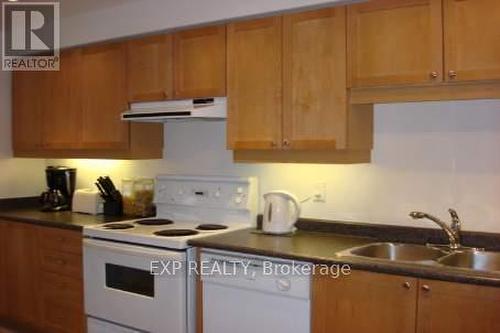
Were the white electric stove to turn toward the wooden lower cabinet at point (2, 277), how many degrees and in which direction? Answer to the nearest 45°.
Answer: approximately 90° to its right

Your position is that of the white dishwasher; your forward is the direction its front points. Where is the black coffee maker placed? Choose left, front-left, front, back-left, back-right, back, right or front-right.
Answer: right

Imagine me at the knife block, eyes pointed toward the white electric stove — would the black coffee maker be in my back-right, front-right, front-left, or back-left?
back-right

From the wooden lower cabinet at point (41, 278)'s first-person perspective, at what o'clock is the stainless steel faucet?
The stainless steel faucet is roughly at 9 o'clock from the wooden lower cabinet.

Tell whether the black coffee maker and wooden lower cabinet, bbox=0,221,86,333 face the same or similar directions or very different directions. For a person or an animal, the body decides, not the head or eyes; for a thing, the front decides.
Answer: same or similar directions

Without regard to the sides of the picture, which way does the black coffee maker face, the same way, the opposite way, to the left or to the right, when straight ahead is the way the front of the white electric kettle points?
to the left

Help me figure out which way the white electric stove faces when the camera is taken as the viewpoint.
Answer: facing the viewer and to the left of the viewer

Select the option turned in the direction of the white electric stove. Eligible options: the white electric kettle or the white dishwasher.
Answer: the white electric kettle

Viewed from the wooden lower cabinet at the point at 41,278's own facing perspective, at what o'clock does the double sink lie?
The double sink is roughly at 9 o'clock from the wooden lower cabinet.

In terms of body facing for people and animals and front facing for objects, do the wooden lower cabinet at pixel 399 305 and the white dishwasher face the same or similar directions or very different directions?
same or similar directions

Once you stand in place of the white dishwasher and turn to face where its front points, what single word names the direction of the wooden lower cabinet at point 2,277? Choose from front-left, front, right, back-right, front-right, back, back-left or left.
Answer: right

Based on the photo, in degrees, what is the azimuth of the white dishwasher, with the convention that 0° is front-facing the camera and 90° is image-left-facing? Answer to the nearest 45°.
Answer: approximately 45°
